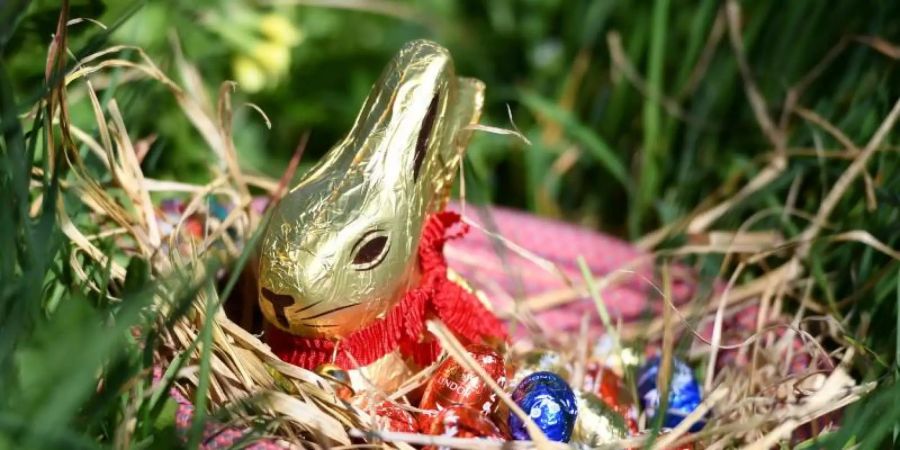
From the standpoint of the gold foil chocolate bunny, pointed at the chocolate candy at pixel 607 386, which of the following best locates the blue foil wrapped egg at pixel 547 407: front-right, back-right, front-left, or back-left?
front-right

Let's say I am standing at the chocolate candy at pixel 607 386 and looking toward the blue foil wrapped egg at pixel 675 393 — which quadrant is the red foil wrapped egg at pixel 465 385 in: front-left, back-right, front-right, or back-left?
back-right

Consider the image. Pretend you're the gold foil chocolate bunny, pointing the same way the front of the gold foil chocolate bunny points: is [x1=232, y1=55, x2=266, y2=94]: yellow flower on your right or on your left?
on your right

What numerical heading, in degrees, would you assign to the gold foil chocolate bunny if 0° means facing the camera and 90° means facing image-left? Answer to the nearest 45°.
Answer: approximately 45°

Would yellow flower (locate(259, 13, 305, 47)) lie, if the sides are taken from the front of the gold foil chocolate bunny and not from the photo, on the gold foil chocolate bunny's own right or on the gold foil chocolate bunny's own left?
on the gold foil chocolate bunny's own right

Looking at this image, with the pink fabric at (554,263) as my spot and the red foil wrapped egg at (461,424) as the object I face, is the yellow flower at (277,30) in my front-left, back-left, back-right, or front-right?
back-right
